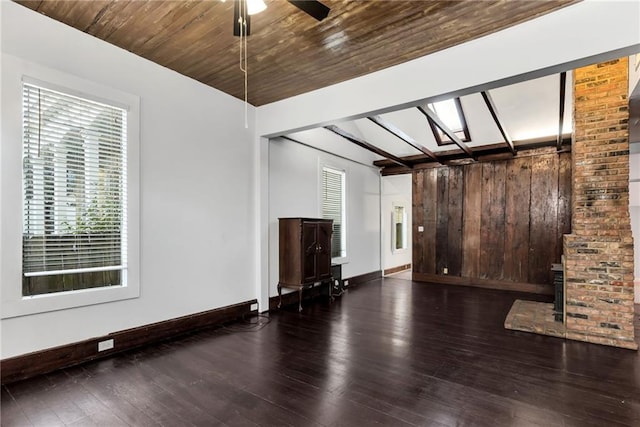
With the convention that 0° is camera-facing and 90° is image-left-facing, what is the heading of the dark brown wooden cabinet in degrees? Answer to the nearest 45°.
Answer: approximately 315°

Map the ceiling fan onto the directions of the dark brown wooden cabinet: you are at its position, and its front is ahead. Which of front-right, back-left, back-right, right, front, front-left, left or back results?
front-right

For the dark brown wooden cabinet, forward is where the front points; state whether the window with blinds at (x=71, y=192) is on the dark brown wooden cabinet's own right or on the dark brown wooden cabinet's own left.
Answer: on the dark brown wooden cabinet's own right

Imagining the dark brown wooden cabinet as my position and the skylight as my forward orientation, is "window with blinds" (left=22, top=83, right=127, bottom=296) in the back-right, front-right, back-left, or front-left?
back-right

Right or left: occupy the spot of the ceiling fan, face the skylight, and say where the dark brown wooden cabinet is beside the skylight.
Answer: left

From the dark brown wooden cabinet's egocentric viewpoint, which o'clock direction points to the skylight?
The skylight is roughly at 10 o'clock from the dark brown wooden cabinet.

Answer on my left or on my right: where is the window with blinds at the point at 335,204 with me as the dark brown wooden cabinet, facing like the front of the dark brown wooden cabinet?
on my left

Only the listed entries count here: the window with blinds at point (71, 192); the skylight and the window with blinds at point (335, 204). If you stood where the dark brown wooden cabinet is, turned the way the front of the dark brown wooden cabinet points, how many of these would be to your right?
1
